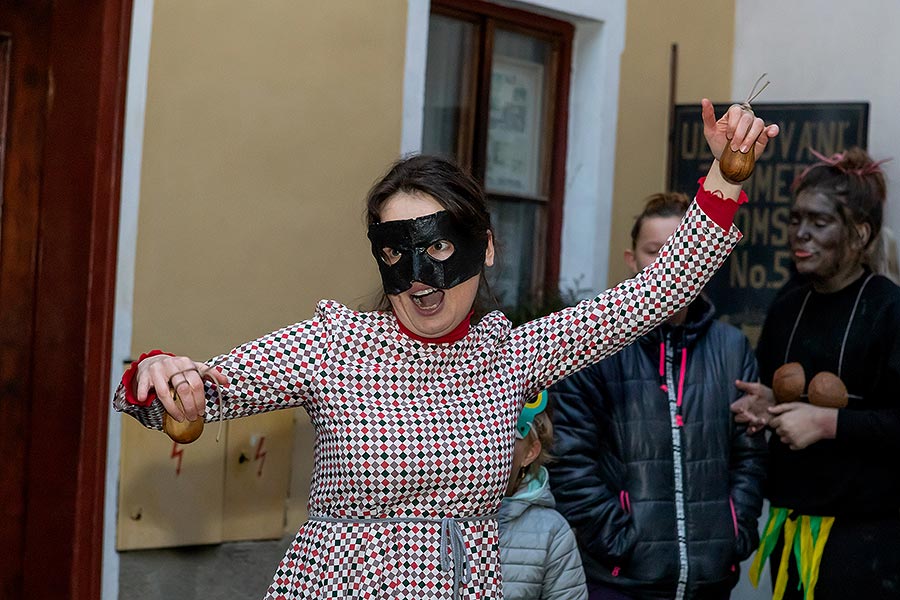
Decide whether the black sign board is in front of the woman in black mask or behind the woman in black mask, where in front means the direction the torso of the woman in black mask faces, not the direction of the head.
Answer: behind

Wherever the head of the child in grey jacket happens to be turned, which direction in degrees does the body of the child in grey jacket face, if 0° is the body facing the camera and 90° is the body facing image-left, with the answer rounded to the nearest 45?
approximately 45°

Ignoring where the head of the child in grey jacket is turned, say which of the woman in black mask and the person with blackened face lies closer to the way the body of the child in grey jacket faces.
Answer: the woman in black mask

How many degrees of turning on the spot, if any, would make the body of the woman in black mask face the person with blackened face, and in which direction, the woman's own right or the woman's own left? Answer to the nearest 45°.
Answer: approximately 135° to the woman's own left

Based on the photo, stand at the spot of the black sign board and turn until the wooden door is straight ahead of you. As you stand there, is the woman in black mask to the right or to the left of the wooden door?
left

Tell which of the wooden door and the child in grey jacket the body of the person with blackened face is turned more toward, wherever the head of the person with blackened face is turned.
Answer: the child in grey jacket

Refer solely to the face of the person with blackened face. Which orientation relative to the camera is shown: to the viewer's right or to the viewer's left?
to the viewer's left

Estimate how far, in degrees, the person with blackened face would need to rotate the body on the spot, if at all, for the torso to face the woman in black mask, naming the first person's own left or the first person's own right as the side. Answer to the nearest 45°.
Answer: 0° — they already face them

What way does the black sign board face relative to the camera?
toward the camera

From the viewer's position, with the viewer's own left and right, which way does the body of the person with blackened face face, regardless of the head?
facing the viewer and to the left of the viewer

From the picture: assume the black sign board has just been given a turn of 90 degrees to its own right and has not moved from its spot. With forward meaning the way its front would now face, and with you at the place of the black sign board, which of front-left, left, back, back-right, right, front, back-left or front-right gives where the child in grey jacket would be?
left

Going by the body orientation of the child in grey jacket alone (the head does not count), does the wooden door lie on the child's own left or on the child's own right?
on the child's own right

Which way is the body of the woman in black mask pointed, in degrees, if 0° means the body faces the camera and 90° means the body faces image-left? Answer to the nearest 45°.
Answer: approximately 0°

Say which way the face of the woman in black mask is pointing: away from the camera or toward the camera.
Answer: toward the camera
